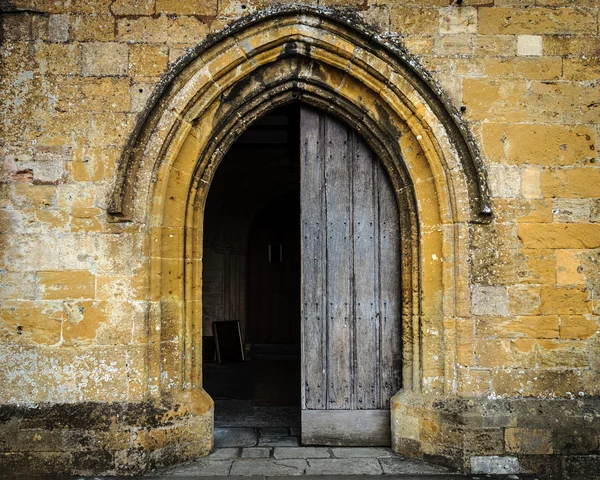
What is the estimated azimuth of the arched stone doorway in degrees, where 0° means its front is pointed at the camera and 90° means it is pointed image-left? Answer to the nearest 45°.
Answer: approximately 0°
